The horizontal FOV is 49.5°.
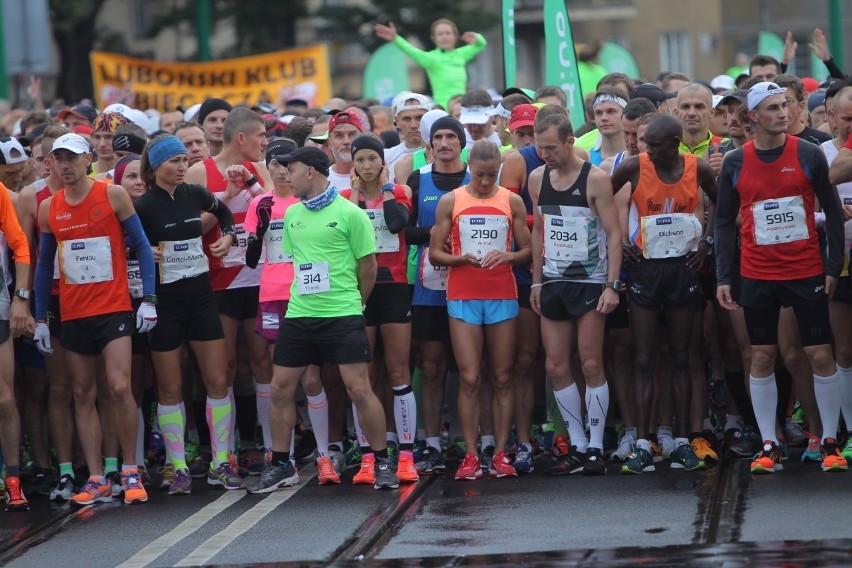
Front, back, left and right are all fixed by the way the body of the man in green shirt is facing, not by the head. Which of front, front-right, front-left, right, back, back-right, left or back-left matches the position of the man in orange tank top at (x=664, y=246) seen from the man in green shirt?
back-left

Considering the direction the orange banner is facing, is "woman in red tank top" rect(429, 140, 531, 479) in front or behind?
in front

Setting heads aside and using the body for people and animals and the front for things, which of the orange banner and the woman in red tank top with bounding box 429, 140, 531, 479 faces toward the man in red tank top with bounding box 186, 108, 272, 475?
the orange banner

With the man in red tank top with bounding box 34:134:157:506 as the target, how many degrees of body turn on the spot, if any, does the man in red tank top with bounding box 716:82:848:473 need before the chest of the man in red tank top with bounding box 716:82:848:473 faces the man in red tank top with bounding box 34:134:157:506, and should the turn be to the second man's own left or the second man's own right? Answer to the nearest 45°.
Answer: approximately 90° to the second man's own right

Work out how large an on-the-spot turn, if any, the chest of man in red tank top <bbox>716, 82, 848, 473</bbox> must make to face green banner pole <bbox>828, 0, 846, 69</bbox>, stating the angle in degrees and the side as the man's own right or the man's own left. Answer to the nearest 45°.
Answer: approximately 180°

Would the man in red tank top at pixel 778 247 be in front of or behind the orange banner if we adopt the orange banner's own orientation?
in front

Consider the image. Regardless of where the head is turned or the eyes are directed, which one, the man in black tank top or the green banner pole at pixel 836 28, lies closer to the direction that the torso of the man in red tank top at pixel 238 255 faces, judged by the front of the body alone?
the man in black tank top

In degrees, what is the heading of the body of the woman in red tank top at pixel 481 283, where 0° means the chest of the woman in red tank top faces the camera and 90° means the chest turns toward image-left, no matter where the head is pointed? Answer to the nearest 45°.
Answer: approximately 0°
